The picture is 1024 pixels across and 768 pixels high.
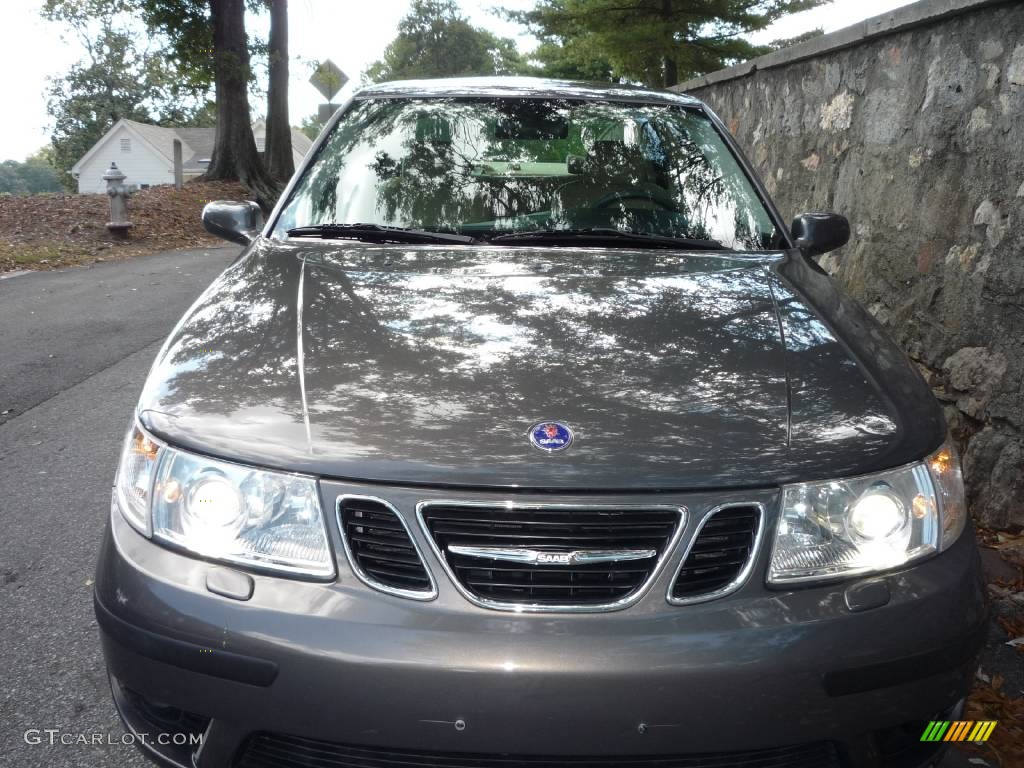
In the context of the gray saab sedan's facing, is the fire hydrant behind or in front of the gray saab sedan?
behind

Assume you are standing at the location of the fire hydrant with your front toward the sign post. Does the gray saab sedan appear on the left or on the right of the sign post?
right

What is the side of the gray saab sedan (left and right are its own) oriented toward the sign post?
back

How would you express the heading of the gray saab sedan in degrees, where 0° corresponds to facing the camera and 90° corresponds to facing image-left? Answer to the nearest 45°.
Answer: approximately 0°
